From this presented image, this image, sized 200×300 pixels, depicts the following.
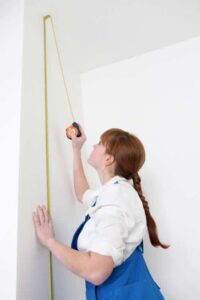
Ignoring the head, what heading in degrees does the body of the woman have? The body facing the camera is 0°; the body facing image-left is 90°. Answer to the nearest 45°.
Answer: approximately 90°

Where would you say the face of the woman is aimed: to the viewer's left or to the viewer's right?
to the viewer's left
